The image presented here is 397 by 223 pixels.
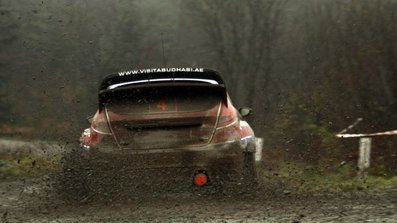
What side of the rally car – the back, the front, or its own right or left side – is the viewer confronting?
back

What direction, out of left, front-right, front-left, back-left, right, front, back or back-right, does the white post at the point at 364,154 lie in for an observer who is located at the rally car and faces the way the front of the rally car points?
front-right
